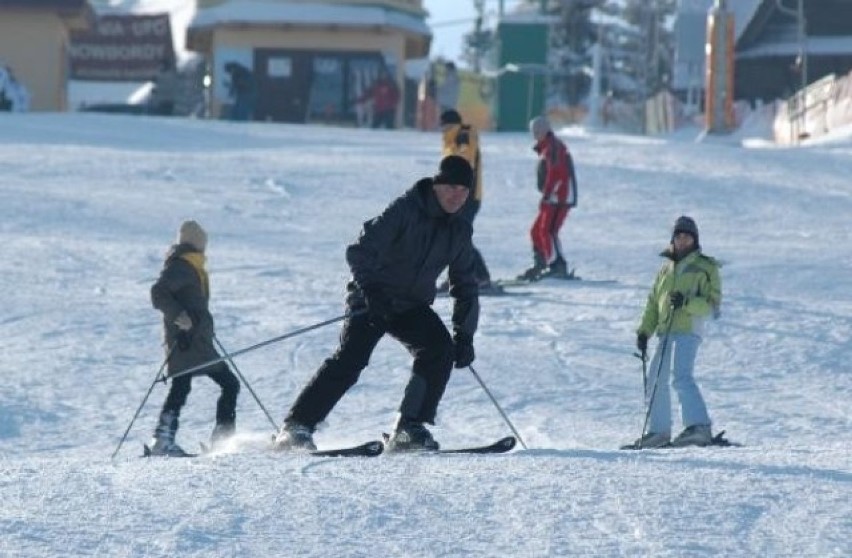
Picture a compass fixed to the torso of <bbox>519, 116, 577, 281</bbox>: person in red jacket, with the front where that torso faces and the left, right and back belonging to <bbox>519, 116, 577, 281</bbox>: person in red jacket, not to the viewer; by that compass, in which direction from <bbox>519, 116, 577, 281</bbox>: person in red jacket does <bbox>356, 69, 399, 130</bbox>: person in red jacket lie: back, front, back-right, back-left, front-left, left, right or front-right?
right

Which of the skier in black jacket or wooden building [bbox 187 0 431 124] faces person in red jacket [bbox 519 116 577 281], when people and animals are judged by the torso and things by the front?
the wooden building

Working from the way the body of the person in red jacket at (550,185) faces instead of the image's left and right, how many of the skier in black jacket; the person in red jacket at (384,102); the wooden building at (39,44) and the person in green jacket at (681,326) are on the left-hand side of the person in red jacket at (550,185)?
2

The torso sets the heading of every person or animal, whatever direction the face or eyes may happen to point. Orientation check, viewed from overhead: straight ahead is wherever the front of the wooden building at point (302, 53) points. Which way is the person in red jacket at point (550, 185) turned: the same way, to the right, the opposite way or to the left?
to the right

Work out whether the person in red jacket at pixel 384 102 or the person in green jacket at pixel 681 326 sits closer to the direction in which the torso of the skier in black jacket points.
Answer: the person in green jacket

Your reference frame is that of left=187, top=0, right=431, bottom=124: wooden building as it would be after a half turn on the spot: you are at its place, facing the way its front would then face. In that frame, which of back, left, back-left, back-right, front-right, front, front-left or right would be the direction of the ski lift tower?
back-right

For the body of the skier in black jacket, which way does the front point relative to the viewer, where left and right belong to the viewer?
facing the viewer and to the right of the viewer

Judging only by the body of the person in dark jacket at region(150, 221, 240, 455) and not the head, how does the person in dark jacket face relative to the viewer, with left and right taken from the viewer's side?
facing to the right of the viewer

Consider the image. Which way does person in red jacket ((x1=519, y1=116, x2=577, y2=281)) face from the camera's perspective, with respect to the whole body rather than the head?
to the viewer's left

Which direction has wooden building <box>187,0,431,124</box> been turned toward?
toward the camera
